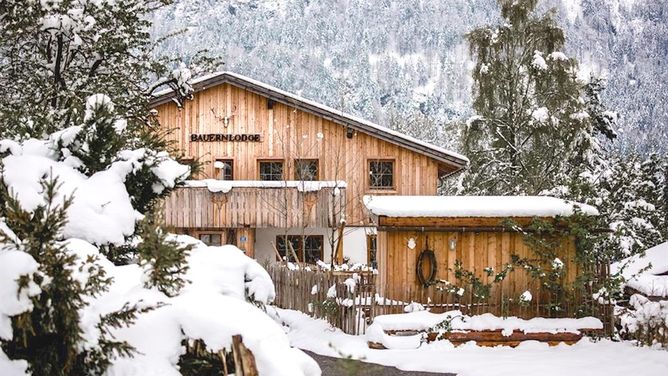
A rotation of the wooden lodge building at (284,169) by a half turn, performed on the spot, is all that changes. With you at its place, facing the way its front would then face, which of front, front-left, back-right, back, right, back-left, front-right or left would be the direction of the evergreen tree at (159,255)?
back

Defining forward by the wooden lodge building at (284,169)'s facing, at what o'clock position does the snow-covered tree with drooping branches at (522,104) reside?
The snow-covered tree with drooping branches is roughly at 8 o'clock from the wooden lodge building.

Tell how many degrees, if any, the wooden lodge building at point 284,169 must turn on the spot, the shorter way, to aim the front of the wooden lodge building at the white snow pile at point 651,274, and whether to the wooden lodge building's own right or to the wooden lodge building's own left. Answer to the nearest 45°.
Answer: approximately 45° to the wooden lodge building's own left

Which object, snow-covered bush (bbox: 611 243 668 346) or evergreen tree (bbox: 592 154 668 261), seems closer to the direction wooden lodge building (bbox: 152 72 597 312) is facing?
the snow-covered bush

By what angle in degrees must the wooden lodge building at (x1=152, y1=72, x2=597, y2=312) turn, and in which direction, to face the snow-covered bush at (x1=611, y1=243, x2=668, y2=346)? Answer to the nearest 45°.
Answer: approximately 45° to its left

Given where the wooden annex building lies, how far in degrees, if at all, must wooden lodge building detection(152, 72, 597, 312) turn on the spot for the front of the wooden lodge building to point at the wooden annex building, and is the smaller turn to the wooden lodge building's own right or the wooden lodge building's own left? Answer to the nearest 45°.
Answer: approximately 45° to the wooden lodge building's own left

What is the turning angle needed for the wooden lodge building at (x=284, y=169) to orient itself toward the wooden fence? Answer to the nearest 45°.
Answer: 0° — it already faces it

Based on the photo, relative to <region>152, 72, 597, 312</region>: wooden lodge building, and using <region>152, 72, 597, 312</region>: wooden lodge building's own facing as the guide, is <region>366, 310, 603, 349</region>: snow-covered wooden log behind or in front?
in front

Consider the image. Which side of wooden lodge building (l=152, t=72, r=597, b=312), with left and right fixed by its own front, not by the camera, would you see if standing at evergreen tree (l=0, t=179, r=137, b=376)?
front

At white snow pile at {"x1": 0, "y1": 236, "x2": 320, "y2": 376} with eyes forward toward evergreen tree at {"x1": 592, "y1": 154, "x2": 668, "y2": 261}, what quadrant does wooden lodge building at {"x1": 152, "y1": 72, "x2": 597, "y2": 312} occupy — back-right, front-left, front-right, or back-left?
front-left

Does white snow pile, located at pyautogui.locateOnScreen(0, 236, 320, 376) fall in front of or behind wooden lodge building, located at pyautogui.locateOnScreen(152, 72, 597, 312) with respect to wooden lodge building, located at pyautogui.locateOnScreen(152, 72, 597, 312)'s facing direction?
in front

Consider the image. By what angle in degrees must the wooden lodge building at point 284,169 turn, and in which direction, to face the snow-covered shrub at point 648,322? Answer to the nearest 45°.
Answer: approximately 45° to its left

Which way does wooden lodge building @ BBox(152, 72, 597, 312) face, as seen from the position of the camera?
facing the viewer

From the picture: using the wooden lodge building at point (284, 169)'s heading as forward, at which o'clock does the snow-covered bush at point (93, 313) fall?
The snow-covered bush is roughly at 12 o'clock from the wooden lodge building.
